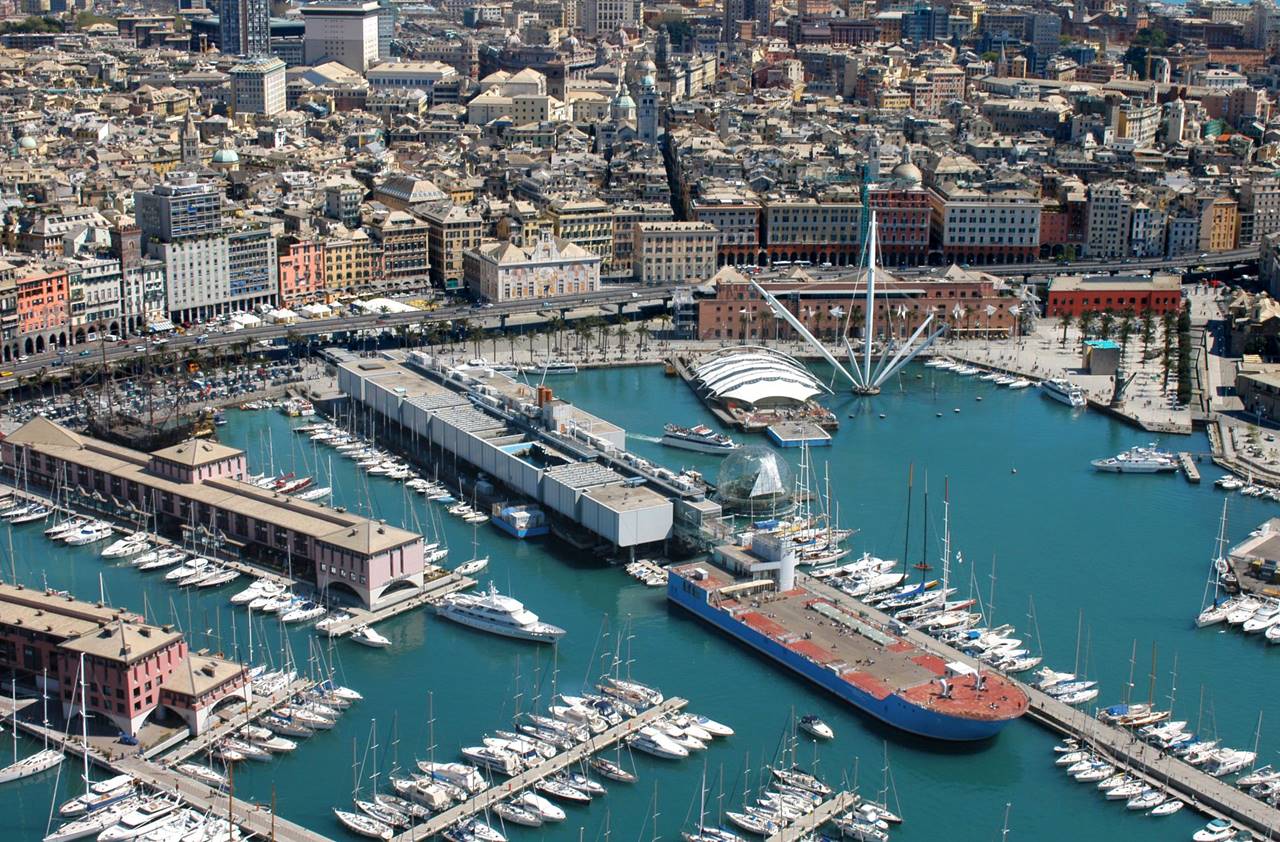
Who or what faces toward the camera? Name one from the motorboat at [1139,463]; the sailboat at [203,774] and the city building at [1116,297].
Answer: the city building

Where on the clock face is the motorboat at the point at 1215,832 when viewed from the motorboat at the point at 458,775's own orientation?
the motorboat at the point at 1215,832 is roughly at 5 o'clock from the motorboat at the point at 458,775.

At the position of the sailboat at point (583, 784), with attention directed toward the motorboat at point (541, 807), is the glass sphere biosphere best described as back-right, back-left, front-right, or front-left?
back-right

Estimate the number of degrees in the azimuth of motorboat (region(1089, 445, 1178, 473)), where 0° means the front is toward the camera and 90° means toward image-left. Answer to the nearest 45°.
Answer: approximately 90°

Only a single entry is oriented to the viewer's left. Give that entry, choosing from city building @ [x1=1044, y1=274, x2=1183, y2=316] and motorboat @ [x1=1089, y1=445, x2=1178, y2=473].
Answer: the motorboat

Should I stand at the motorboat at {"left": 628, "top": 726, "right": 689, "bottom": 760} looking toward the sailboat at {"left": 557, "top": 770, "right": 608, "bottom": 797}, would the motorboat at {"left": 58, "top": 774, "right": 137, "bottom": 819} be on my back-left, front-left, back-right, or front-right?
front-right

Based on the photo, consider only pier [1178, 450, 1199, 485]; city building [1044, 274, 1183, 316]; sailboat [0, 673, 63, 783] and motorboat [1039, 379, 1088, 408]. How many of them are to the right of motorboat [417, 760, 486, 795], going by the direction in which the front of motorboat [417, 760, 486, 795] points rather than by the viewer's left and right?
3

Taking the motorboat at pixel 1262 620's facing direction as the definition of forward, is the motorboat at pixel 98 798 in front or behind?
in front

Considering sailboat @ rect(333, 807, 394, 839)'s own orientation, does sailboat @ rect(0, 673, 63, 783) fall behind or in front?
in front

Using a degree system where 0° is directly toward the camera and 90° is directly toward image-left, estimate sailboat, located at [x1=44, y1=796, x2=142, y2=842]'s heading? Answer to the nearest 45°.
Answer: approximately 45°
